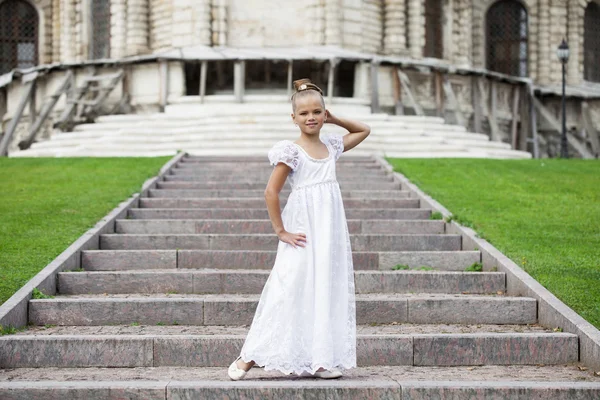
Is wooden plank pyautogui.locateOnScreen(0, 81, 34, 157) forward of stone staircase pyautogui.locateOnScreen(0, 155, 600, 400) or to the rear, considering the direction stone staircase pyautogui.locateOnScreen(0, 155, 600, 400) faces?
to the rear

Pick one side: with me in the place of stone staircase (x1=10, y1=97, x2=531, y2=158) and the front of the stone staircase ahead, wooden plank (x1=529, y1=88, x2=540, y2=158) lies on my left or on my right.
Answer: on my left

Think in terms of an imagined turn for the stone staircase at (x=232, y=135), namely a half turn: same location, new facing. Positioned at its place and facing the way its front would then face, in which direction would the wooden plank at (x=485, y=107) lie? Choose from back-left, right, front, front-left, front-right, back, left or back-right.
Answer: front-right

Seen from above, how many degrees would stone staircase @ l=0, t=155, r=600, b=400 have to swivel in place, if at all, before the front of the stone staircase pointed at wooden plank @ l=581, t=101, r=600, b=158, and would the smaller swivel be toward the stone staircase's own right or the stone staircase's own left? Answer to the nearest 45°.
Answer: approximately 135° to the stone staircase's own left

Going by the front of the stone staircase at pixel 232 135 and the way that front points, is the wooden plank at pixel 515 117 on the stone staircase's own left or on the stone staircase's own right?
on the stone staircase's own left

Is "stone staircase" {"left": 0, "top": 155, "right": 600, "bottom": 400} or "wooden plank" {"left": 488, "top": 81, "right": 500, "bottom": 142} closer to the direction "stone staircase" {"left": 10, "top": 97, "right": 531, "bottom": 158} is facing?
the stone staircase

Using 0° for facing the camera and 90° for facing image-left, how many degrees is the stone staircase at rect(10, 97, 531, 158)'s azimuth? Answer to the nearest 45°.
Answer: approximately 0°
